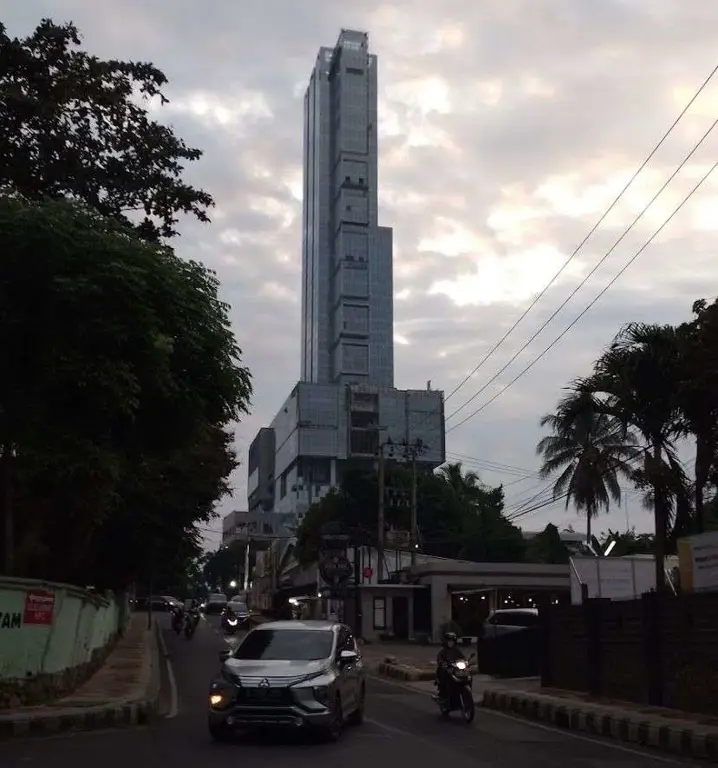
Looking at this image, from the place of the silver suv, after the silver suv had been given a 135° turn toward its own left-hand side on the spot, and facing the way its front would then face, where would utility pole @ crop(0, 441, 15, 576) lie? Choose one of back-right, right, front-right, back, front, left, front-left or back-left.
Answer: back-left

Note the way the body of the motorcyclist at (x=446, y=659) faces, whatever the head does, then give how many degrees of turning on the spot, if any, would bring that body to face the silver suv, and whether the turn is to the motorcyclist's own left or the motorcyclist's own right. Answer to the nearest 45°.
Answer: approximately 45° to the motorcyclist's own right

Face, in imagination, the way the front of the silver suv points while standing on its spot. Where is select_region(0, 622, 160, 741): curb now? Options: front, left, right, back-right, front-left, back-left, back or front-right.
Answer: right

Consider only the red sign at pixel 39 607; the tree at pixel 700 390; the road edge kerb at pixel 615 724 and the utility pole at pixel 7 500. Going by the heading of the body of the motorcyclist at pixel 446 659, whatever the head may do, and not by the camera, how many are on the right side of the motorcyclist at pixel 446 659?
2

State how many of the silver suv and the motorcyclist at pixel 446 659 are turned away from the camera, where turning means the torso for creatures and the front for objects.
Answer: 0

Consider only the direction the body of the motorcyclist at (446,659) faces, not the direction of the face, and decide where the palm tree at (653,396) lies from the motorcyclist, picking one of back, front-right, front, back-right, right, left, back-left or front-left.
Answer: back-left

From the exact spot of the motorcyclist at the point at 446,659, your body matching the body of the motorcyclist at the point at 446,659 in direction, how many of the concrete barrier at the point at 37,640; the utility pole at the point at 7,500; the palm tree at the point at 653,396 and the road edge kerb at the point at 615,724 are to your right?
2

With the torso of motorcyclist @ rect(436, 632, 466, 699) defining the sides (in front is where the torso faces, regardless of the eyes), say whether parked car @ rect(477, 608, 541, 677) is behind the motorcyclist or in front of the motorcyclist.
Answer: behind

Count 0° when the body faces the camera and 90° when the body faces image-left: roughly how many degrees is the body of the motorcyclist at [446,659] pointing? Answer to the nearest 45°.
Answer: approximately 0°

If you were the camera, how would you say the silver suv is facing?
facing the viewer and to the left of the viewer

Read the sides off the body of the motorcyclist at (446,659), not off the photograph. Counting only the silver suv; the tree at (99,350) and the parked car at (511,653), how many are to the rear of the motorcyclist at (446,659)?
1

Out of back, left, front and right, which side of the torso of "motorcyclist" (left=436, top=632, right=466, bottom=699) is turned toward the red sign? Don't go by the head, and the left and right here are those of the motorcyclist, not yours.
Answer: right
